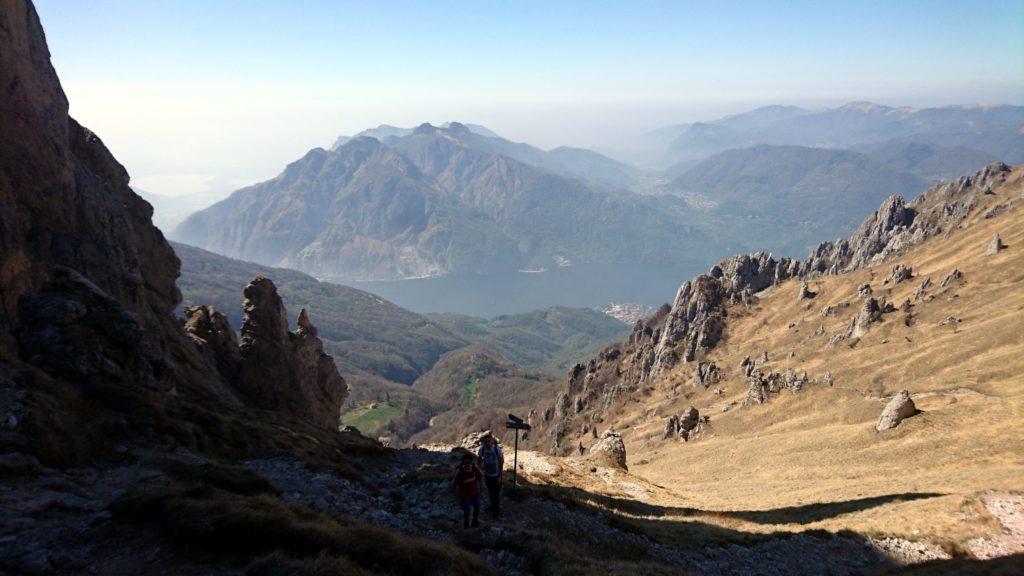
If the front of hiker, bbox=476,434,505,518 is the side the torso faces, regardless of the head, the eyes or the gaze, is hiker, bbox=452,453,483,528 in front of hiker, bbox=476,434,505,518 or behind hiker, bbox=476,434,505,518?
in front
